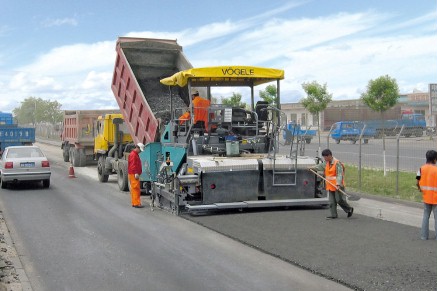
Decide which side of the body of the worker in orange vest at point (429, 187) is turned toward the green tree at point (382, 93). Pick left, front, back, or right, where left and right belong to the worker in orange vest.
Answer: front

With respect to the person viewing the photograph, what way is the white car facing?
facing away from the viewer

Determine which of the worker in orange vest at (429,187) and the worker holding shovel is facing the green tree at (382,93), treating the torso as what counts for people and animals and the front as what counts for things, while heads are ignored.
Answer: the worker in orange vest

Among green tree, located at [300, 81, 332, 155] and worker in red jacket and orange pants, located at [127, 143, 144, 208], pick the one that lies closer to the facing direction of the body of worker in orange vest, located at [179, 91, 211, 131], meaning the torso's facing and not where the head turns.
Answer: the worker in red jacket and orange pants

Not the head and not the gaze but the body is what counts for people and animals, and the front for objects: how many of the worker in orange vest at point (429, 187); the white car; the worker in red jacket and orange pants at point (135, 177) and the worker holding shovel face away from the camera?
2

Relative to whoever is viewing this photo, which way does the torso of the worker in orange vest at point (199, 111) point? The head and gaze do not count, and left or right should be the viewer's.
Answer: facing away from the viewer and to the left of the viewer
